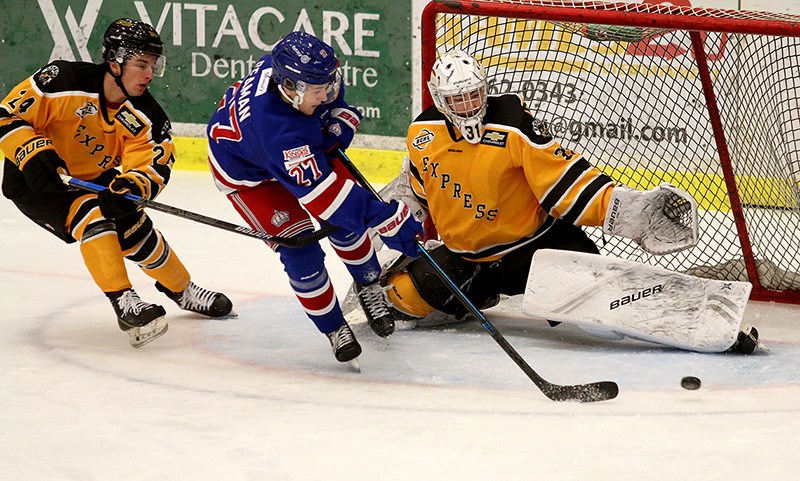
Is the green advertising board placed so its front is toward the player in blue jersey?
yes

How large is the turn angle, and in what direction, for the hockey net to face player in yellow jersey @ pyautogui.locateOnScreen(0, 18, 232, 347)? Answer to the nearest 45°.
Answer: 0° — it already faces them

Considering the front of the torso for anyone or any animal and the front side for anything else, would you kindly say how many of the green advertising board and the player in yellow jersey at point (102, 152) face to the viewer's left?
0

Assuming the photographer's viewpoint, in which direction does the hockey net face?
facing the viewer and to the left of the viewer

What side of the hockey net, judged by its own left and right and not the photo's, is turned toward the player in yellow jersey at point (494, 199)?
front

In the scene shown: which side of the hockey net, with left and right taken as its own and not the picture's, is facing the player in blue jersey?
front

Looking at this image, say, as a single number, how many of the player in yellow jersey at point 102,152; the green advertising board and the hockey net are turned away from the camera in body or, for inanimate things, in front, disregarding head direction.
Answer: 0

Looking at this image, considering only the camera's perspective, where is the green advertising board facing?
facing the viewer

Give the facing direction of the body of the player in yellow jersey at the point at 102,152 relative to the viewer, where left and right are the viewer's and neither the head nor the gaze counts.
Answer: facing the viewer and to the right of the viewer

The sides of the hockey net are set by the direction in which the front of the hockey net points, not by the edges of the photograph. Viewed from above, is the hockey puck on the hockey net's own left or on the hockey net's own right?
on the hockey net's own left

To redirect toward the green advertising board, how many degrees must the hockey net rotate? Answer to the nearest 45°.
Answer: approximately 90° to its right
